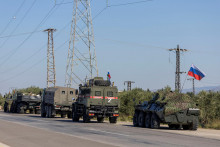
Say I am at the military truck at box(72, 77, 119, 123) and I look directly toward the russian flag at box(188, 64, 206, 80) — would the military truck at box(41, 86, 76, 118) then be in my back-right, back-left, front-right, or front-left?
back-left

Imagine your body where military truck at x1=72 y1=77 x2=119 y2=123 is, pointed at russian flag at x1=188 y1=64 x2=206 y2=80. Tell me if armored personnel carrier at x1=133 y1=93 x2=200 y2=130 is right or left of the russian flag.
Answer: right

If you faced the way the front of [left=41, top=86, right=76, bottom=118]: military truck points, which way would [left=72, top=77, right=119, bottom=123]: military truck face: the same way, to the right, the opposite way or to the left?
the same way

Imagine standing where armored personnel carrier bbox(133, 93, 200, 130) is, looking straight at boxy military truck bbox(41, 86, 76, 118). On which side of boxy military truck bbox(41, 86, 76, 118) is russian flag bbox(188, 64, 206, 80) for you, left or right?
right
